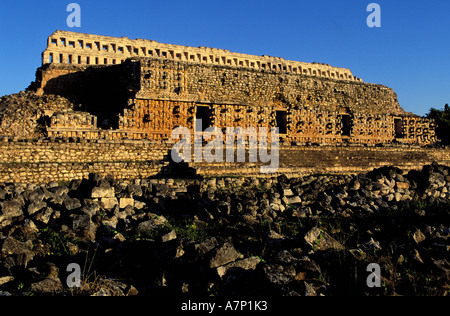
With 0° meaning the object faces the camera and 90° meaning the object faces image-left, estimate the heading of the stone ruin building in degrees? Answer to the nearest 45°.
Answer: approximately 315°
